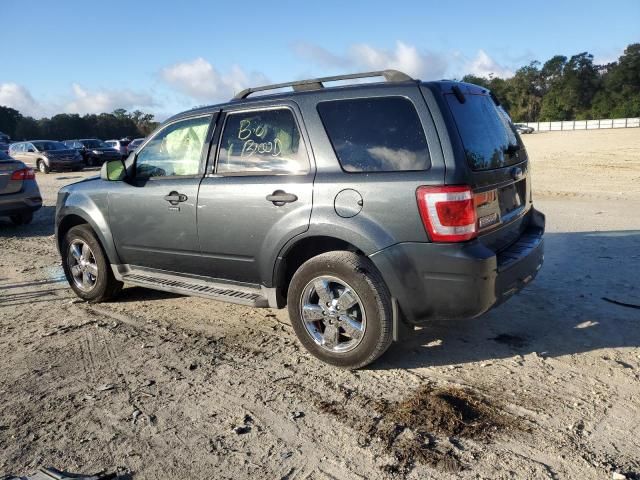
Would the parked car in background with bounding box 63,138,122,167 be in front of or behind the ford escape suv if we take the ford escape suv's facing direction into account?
in front

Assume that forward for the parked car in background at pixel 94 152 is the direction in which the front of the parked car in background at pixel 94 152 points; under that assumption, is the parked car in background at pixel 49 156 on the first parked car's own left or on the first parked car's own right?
on the first parked car's own right

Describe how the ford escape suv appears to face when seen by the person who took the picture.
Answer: facing away from the viewer and to the left of the viewer

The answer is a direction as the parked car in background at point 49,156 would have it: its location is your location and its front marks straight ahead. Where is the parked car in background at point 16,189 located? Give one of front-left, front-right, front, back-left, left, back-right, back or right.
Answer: front-right

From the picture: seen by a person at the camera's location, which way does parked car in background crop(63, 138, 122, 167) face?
facing the viewer and to the right of the viewer

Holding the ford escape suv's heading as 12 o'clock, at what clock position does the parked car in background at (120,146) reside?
The parked car in background is roughly at 1 o'clock from the ford escape suv.

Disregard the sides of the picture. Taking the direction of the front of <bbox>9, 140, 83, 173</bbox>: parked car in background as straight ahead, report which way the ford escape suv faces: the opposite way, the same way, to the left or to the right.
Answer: the opposite way

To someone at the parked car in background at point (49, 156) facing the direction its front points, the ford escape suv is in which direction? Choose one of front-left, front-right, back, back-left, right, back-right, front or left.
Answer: front-right

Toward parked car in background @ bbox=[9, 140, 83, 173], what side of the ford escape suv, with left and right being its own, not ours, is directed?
front

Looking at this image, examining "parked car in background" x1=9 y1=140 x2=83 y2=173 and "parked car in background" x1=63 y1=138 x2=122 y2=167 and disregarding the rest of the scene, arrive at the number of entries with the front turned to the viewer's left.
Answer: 0

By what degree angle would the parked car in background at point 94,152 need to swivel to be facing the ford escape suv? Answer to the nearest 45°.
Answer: approximately 45° to its right

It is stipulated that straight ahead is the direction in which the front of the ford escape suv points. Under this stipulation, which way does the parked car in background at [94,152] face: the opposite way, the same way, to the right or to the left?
the opposite way
